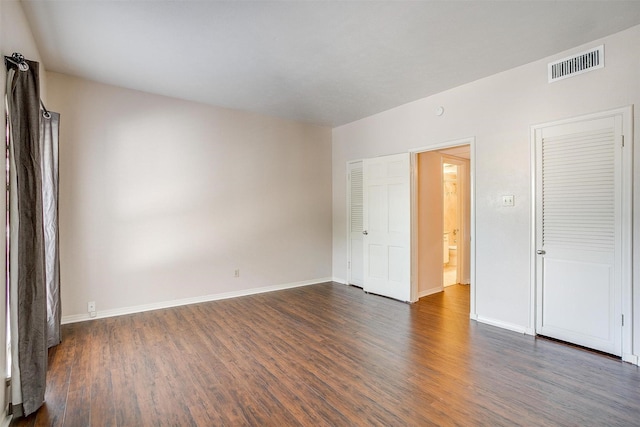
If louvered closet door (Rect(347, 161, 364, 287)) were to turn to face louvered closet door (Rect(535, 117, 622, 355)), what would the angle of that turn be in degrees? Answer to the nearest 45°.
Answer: approximately 90° to its left

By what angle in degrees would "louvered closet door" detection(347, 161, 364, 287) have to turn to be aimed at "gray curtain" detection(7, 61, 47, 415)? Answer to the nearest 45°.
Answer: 0° — it already faces it

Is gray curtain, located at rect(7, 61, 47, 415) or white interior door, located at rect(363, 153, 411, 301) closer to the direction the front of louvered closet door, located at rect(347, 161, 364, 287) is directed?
the gray curtain

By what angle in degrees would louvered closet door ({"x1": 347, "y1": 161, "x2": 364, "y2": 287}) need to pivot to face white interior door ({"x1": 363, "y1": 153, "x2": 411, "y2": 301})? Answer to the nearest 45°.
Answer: approximately 90° to its left

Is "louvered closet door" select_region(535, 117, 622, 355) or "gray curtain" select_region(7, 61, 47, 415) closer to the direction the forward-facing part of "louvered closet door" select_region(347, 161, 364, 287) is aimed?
the gray curtain

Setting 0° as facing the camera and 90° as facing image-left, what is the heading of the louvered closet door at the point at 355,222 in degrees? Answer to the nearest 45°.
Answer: approximately 45°
